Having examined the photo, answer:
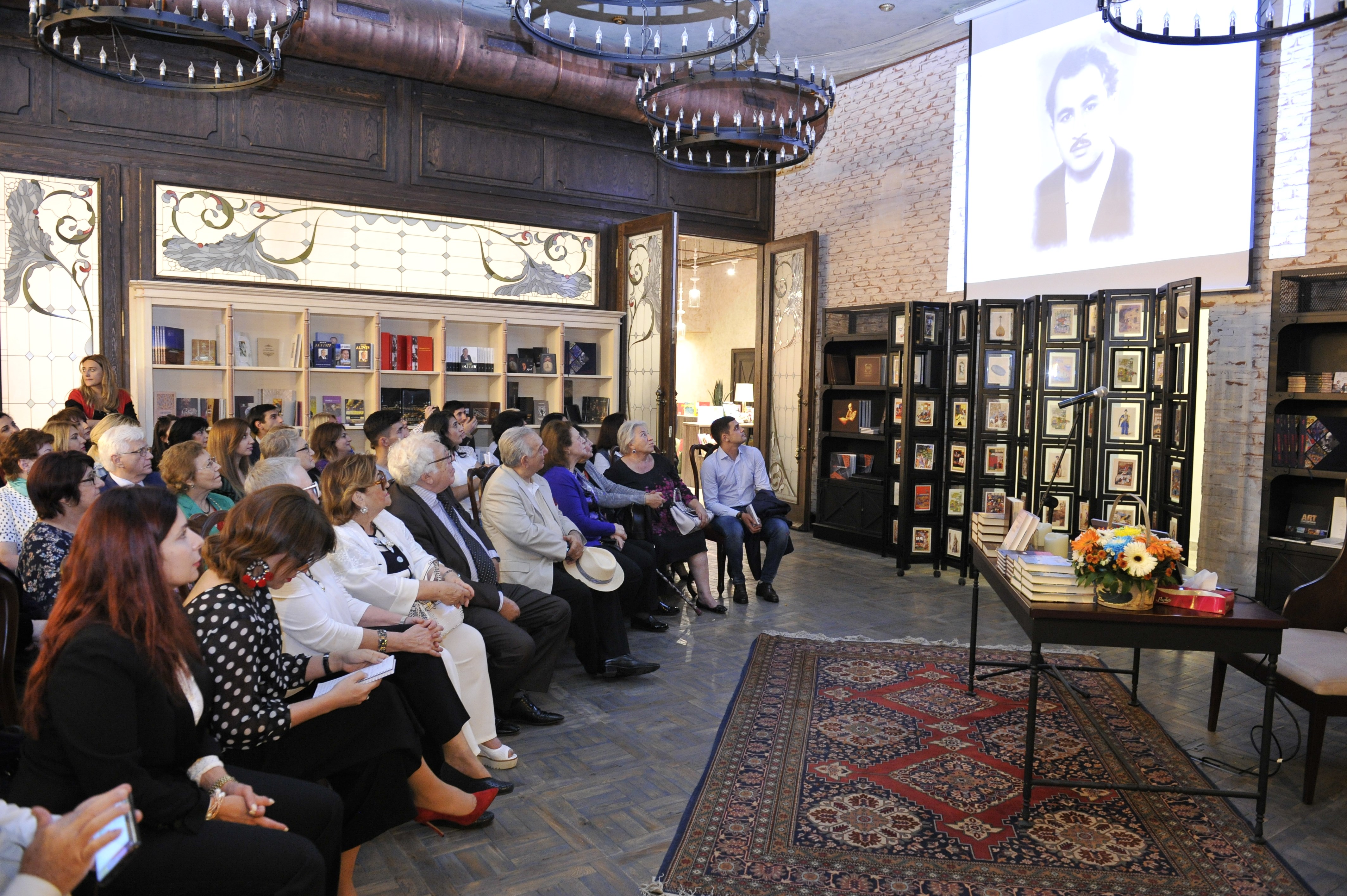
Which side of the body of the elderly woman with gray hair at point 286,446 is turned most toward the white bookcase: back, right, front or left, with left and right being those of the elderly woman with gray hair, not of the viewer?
left

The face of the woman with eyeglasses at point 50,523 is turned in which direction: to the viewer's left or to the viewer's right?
to the viewer's right

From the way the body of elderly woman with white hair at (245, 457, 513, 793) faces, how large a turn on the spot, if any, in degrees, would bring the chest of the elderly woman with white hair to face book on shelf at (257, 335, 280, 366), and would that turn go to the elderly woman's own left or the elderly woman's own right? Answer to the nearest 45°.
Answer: approximately 90° to the elderly woman's own left

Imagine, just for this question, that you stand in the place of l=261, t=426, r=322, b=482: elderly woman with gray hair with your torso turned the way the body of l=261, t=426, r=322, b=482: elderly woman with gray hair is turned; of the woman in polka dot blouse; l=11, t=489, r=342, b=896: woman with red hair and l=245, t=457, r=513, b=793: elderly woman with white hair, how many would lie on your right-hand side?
3

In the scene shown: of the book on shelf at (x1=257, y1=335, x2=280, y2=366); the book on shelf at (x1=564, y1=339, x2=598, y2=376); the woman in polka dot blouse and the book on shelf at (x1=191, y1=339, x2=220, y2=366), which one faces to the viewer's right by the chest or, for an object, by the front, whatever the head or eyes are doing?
the woman in polka dot blouse

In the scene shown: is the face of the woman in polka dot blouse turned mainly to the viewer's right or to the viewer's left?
to the viewer's right

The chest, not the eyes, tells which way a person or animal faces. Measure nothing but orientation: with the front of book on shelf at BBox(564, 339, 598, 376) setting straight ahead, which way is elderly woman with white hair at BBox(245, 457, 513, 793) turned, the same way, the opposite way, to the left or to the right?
to the left

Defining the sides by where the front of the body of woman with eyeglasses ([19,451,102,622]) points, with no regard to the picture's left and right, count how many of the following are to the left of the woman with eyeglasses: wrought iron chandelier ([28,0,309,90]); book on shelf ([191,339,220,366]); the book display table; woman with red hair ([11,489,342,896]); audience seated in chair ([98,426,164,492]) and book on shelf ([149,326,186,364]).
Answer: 4

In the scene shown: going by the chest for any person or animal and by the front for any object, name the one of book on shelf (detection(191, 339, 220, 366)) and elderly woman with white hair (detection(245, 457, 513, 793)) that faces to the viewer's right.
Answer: the elderly woman with white hair

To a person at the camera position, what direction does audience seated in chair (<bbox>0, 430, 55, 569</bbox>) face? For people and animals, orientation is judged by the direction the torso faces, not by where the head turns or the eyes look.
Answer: facing to the right of the viewer

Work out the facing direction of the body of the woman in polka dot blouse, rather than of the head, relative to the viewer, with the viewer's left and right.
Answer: facing to the right of the viewer

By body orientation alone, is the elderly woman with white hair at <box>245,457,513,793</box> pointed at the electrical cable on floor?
yes

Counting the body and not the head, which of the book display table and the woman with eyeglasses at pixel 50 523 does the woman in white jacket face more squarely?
the book display table

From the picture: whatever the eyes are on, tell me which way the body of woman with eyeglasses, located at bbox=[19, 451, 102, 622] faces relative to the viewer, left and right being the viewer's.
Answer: facing to the right of the viewer

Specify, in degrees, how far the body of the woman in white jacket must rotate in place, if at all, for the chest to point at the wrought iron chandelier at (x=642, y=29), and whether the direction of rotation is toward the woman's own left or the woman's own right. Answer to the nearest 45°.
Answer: approximately 90° to the woman's own left
